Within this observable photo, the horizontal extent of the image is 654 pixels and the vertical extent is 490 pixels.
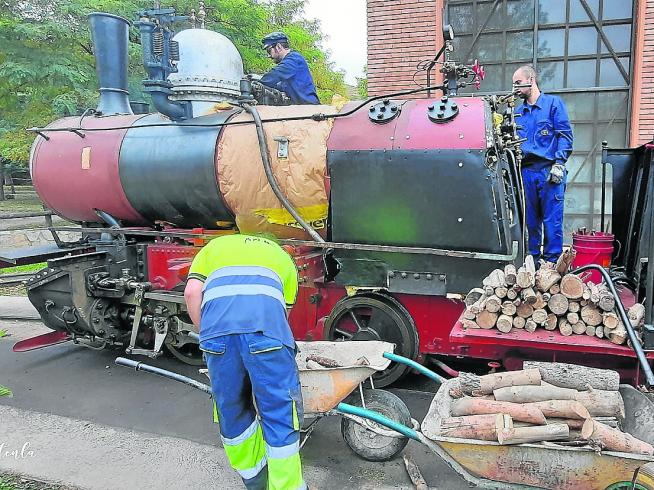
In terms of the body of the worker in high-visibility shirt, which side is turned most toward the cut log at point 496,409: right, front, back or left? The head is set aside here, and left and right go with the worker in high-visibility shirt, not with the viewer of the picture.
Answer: right

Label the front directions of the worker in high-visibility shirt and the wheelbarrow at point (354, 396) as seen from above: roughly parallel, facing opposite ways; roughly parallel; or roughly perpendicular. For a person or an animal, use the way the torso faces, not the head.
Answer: roughly perpendicular

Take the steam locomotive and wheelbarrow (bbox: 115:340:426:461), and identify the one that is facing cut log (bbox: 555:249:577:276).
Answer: the wheelbarrow

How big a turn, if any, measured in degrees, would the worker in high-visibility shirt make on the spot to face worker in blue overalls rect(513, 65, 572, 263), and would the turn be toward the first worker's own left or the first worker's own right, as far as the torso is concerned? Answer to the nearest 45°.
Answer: approximately 45° to the first worker's own right

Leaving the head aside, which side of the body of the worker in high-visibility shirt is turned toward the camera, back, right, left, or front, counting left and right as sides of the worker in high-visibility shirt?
back

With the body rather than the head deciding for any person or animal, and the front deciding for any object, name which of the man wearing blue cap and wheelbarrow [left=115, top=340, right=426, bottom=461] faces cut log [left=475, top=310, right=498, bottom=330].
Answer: the wheelbarrow

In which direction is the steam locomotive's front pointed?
to the viewer's left

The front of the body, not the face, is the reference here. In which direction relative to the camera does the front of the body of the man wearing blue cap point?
to the viewer's left

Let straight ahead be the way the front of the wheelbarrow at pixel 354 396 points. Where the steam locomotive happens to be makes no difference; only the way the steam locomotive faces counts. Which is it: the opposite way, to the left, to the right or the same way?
the opposite way

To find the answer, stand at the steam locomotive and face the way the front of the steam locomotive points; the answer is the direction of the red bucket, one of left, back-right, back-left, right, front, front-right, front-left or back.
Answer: back

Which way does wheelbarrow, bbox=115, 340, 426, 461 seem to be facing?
to the viewer's right

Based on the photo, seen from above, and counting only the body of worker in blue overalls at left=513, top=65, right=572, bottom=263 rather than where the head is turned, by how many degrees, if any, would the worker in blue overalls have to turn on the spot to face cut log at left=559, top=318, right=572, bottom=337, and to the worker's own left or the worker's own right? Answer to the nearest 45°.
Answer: approximately 45° to the worker's own left

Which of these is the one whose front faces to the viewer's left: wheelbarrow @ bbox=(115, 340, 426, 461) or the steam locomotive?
the steam locomotive

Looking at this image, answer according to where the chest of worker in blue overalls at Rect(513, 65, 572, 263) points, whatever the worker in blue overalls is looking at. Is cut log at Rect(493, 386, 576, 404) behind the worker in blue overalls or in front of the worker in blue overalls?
in front

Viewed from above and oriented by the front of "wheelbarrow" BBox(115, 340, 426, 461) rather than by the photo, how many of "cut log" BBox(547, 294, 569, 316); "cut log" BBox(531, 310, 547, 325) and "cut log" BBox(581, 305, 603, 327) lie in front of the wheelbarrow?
3

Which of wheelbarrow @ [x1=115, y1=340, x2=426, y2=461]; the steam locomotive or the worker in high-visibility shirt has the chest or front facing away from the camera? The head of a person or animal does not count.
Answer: the worker in high-visibility shirt
